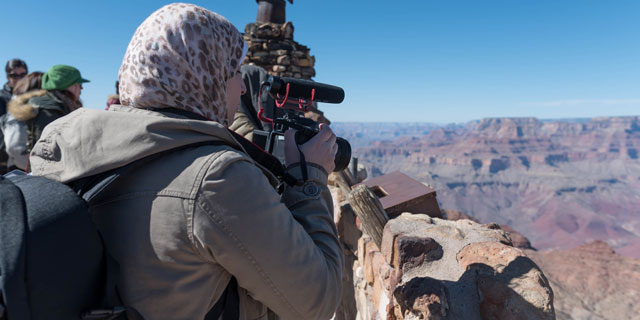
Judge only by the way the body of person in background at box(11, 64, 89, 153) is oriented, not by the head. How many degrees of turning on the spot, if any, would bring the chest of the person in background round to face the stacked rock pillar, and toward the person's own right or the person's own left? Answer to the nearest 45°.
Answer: approximately 45° to the person's own left

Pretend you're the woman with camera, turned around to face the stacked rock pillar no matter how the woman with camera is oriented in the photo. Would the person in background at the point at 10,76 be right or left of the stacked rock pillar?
left

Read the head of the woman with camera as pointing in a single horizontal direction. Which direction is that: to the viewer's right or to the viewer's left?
to the viewer's right

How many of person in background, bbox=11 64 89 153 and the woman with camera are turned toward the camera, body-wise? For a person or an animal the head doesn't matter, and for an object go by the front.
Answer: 0

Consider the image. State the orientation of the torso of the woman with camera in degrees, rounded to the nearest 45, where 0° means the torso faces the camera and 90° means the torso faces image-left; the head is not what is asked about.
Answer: approximately 225°

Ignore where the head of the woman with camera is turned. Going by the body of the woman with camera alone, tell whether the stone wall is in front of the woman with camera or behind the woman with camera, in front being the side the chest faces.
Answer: in front

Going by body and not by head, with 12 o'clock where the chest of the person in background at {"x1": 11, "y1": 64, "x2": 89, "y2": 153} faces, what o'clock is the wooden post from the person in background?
The wooden post is roughly at 2 o'clock from the person in background.

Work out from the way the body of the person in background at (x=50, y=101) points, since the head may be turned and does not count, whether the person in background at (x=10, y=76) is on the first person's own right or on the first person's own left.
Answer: on the first person's own left

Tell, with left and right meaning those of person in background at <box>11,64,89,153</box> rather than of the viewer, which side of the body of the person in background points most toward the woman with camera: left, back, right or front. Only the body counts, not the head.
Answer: right

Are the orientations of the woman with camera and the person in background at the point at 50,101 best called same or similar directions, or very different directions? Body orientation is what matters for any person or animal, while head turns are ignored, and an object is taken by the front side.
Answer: same or similar directions

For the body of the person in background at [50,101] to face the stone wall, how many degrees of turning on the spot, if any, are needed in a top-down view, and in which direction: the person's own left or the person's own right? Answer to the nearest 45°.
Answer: approximately 45° to the person's own right

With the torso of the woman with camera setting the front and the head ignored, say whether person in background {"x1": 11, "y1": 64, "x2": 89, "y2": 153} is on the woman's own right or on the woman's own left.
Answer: on the woman's own left

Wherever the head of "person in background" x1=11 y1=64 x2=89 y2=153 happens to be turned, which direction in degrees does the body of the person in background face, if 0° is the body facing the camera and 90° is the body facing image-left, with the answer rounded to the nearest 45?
approximately 270°

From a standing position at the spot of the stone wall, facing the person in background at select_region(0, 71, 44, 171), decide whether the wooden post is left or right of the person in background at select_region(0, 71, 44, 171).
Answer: right
